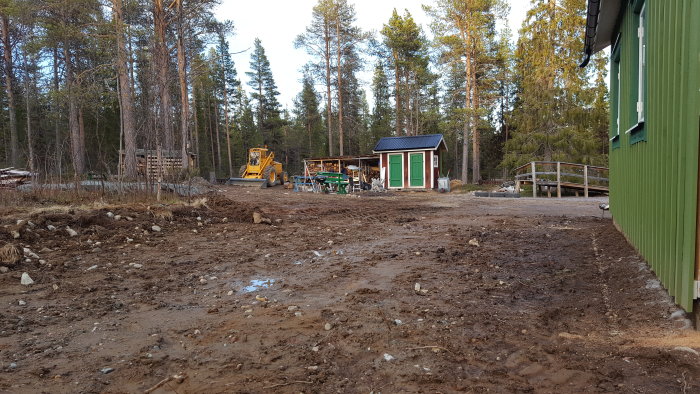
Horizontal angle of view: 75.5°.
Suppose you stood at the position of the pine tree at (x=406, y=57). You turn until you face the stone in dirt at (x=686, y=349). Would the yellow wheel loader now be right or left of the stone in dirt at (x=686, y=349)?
right

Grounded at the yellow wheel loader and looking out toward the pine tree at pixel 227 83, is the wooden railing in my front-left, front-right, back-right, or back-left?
back-right

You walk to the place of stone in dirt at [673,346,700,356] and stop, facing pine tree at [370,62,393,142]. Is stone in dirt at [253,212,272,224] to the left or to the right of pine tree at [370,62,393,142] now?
left

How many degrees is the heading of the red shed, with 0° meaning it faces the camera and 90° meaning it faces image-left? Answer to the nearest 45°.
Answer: approximately 0°

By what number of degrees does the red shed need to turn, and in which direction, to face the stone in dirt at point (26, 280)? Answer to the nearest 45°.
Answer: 0° — it already faces it

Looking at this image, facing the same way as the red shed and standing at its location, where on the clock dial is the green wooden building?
The green wooden building is roughly at 12 o'clock from the red shed.

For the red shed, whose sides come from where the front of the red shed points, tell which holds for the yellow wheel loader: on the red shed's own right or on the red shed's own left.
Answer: on the red shed's own right
